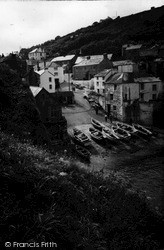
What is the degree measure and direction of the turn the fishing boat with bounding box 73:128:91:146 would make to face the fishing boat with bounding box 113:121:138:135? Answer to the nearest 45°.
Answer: approximately 90° to its right

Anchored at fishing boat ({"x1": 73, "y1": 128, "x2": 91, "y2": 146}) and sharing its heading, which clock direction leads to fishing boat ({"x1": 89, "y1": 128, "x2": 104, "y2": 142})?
fishing boat ({"x1": 89, "y1": 128, "x2": 104, "y2": 142}) is roughly at 3 o'clock from fishing boat ({"x1": 73, "y1": 128, "x2": 91, "y2": 146}).
